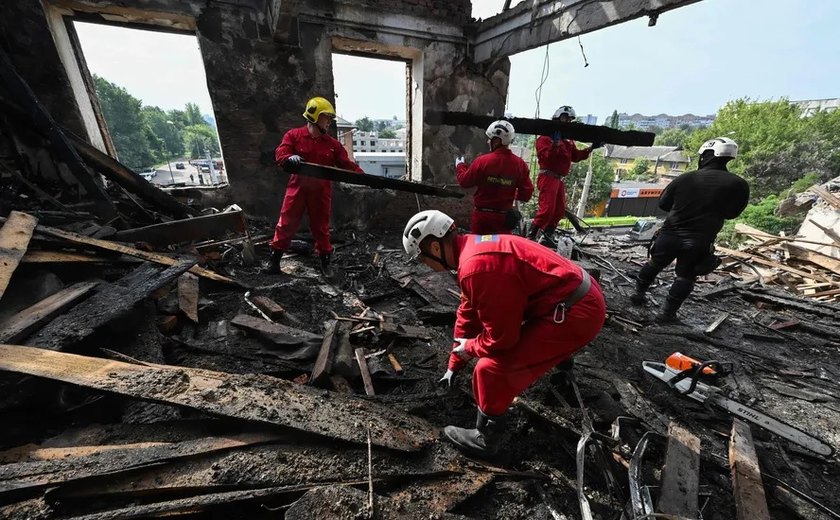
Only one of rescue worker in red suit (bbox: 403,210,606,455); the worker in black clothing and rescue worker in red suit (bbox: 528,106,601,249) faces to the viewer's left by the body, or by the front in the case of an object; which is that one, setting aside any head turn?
rescue worker in red suit (bbox: 403,210,606,455)

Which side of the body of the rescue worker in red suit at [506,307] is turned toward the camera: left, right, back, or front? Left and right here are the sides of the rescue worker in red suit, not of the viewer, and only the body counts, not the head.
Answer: left

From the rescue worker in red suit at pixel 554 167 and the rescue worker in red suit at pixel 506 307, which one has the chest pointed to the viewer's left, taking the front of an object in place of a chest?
the rescue worker in red suit at pixel 506 307

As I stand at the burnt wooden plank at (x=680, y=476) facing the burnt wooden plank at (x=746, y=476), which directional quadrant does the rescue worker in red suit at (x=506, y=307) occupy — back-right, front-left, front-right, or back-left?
back-left

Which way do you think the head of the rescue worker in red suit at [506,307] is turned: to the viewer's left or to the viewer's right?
to the viewer's left

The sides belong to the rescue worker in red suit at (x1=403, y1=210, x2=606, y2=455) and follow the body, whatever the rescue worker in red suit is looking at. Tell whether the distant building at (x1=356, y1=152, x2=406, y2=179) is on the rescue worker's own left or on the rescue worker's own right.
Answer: on the rescue worker's own right

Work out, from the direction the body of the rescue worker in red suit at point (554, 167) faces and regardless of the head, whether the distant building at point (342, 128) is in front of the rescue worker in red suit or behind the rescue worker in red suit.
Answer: behind

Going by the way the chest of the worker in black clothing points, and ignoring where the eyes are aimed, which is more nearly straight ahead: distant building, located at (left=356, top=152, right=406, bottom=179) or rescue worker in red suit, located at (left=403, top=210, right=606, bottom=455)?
the distant building
